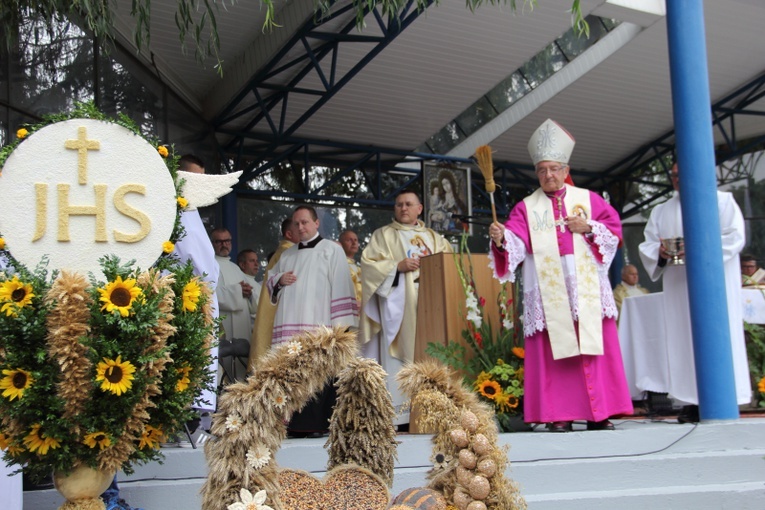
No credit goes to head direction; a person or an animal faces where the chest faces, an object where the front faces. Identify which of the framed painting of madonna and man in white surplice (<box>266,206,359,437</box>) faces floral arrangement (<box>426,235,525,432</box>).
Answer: the framed painting of madonna

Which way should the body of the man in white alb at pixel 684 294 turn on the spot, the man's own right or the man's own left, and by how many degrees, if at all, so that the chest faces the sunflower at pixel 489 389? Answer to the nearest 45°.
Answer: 0° — they already face it

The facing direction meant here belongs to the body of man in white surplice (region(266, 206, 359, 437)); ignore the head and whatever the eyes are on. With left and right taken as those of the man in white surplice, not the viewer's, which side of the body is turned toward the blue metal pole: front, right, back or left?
left

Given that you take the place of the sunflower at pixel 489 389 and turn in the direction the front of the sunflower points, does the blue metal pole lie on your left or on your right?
on your left

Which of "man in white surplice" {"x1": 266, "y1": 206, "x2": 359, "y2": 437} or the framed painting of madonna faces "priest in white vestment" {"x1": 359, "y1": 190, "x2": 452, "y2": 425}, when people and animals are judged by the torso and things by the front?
the framed painting of madonna

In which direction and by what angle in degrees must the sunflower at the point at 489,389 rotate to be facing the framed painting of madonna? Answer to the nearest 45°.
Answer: approximately 180°

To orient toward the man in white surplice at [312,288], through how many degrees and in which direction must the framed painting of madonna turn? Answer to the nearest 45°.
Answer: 0° — it already faces them

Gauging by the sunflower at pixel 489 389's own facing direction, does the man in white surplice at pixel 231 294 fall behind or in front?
behind

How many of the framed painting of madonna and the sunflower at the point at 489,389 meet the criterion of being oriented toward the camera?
2

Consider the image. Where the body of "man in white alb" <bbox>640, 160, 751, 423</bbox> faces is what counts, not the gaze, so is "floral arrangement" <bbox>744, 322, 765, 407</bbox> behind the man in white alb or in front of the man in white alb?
behind
